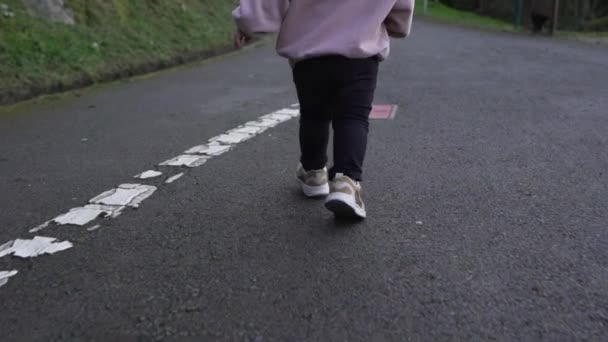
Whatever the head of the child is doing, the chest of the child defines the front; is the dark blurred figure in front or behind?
in front

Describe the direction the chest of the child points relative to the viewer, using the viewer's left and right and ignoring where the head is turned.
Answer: facing away from the viewer
